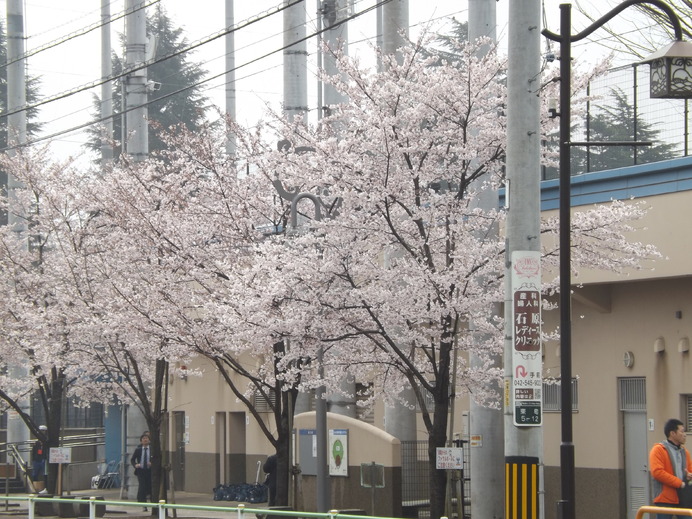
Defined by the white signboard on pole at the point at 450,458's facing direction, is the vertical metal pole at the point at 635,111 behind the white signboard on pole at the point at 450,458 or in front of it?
behind

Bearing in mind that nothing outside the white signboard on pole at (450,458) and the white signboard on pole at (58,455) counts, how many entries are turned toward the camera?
2

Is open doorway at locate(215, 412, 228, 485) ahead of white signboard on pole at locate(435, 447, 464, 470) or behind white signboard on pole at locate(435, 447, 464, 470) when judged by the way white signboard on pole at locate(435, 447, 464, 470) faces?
behind

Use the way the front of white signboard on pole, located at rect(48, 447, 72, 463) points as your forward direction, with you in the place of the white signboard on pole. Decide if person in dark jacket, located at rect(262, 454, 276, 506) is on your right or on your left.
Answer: on your left

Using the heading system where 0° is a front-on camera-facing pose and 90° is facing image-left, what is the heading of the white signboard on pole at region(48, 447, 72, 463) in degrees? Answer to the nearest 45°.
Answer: approximately 0°

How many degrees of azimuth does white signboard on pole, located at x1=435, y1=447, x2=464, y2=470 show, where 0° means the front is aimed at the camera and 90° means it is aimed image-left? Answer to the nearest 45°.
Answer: approximately 0°
